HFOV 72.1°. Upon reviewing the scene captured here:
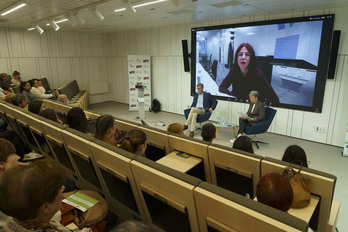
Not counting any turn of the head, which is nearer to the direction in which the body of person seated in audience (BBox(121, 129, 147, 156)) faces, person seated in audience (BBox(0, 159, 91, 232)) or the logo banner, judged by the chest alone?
the logo banner

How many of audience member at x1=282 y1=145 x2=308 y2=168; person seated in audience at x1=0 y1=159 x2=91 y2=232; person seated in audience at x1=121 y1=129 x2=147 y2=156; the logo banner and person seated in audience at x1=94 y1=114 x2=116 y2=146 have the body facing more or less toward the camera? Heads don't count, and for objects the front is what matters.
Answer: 1

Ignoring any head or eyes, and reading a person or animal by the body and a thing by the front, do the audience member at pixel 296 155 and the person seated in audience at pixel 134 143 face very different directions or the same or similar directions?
same or similar directions

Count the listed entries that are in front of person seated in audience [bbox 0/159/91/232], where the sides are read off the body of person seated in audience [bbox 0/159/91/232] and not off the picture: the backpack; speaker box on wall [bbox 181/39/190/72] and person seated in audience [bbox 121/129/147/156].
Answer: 3

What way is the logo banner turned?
toward the camera

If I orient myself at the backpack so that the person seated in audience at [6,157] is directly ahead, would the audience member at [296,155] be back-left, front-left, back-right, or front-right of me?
front-left

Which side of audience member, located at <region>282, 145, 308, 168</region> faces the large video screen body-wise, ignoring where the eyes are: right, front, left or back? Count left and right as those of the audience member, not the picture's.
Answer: front

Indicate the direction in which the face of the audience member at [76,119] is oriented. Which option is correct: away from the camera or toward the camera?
away from the camera

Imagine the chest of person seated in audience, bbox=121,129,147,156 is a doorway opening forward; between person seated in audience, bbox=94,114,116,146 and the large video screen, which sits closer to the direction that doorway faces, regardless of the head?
the large video screen

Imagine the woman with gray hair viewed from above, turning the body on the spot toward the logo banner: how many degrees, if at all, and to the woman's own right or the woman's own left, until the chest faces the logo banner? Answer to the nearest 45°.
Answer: approximately 90° to the woman's own right

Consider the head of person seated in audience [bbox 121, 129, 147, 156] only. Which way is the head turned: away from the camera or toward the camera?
away from the camera

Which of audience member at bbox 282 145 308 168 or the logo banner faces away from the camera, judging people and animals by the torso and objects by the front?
the audience member

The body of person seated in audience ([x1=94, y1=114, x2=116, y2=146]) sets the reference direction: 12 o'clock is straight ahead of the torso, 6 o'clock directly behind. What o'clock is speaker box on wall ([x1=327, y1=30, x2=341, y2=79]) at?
The speaker box on wall is roughly at 1 o'clock from the person seated in audience.

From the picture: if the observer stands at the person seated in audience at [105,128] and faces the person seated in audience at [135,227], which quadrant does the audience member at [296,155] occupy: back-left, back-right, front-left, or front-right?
front-left

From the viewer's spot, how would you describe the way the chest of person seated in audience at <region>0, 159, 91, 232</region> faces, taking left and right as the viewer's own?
facing away from the viewer and to the right of the viewer

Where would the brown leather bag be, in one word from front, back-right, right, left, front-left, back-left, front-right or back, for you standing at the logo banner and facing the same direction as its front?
front

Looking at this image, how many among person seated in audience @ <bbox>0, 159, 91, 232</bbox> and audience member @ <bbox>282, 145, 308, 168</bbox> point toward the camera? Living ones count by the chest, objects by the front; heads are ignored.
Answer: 0

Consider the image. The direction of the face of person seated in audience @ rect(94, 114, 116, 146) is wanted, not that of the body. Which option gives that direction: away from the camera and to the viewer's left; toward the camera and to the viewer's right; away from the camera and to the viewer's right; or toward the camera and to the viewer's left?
away from the camera and to the viewer's right

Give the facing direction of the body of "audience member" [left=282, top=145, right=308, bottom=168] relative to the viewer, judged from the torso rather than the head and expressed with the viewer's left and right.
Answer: facing away from the viewer

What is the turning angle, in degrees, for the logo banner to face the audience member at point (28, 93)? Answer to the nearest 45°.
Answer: approximately 45° to its right

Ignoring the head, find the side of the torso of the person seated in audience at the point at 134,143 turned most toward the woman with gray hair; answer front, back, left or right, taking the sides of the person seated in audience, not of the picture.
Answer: front

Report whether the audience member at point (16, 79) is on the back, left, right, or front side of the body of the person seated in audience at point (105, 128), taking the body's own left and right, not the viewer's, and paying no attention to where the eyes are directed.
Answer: left
